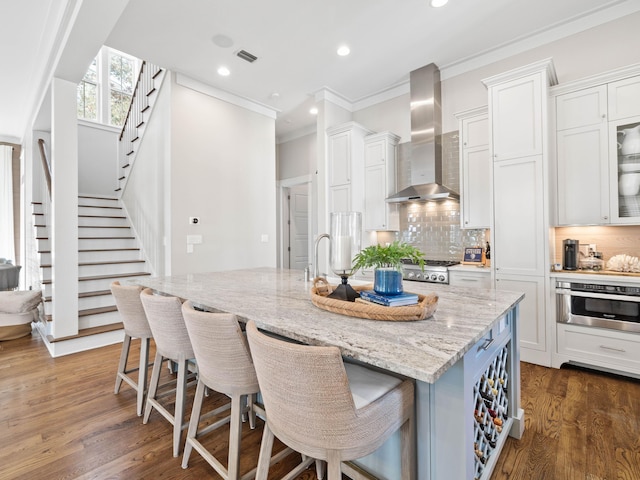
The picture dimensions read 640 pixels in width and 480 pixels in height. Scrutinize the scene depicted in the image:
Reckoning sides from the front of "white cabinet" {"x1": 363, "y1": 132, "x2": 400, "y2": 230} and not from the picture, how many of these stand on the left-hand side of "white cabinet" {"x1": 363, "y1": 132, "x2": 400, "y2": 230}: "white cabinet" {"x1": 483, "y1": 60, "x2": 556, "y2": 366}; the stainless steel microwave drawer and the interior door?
2

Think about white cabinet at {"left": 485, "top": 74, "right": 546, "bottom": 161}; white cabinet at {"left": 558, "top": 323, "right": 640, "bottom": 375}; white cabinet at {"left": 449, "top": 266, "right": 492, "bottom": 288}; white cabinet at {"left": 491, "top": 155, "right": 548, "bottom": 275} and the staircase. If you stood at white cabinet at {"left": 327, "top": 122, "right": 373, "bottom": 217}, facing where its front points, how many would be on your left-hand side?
4

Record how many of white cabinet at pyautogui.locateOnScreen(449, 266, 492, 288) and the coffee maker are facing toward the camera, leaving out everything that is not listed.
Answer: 2

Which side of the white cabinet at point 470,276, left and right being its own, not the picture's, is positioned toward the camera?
front

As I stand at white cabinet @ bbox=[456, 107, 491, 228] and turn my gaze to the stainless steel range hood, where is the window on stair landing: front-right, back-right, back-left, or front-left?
front-left

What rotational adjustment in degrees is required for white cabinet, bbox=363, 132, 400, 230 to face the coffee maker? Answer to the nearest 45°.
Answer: approximately 90° to its left

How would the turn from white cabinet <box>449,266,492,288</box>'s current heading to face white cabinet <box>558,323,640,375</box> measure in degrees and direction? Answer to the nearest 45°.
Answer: approximately 90° to its left

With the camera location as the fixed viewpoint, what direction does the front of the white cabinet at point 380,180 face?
facing the viewer and to the left of the viewer

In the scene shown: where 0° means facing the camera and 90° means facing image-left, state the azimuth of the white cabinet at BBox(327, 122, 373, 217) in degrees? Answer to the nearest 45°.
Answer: approximately 45°

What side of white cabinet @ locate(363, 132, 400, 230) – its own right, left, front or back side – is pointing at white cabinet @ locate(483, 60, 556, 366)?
left

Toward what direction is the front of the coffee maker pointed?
toward the camera
